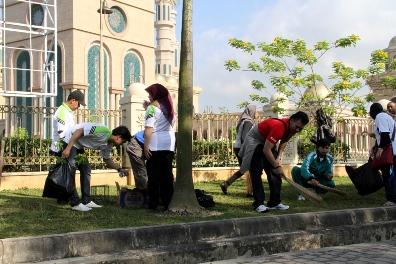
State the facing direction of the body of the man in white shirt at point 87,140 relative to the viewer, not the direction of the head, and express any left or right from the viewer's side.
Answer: facing to the right of the viewer

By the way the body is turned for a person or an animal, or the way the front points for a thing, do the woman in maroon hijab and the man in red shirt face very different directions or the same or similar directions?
very different directions

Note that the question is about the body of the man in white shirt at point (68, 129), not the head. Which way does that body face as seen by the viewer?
to the viewer's right

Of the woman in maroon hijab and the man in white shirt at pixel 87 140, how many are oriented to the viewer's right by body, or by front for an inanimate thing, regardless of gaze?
1

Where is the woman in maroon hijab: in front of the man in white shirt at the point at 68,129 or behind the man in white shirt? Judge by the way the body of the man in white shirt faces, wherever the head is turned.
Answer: in front

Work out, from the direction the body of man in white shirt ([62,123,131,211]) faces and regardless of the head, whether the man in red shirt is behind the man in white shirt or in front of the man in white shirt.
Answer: in front

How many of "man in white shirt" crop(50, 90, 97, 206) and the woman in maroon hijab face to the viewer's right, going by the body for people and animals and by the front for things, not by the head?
1

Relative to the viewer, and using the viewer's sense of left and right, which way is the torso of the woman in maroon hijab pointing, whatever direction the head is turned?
facing away from the viewer and to the left of the viewer
